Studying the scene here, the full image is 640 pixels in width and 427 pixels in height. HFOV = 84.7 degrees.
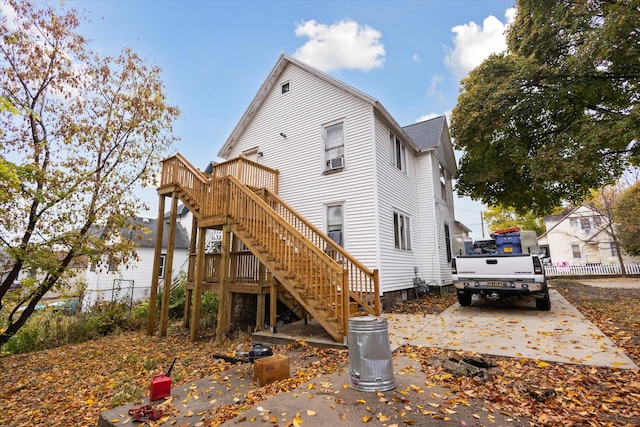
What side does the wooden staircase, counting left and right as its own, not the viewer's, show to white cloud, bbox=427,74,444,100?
left

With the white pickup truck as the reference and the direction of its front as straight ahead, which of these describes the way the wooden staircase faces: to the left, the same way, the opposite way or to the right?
to the right

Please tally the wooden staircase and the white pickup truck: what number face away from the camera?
1

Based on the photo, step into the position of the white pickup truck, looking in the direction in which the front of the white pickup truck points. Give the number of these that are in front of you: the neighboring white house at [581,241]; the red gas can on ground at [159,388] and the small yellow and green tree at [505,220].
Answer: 2

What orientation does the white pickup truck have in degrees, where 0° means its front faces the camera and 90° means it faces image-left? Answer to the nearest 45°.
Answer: approximately 180°

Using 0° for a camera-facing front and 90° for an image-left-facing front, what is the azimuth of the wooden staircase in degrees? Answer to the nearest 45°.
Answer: approximately 315°

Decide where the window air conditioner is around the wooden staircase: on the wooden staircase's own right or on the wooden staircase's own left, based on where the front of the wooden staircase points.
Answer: on the wooden staircase's own left

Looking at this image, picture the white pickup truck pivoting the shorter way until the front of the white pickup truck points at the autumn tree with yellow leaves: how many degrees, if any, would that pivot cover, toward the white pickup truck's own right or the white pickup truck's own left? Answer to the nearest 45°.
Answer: approximately 135° to the white pickup truck's own left

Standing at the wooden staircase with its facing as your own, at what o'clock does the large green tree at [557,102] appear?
The large green tree is roughly at 10 o'clock from the wooden staircase.

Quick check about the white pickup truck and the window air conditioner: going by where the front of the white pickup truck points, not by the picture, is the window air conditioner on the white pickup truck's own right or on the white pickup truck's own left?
on the white pickup truck's own left

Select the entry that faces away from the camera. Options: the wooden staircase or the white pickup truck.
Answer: the white pickup truck
